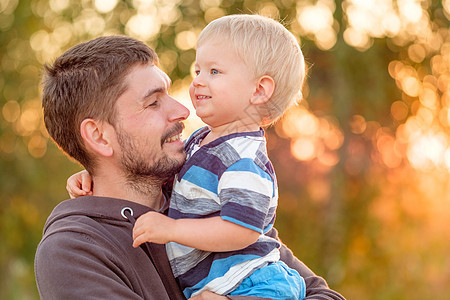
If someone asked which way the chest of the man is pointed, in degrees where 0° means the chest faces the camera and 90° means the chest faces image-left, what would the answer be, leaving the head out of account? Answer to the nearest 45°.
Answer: approximately 270°

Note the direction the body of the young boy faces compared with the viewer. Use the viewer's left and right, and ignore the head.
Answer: facing to the left of the viewer

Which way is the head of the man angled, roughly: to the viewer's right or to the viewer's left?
to the viewer's right

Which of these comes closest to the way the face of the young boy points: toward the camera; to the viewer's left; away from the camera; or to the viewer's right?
to the viewer's left
